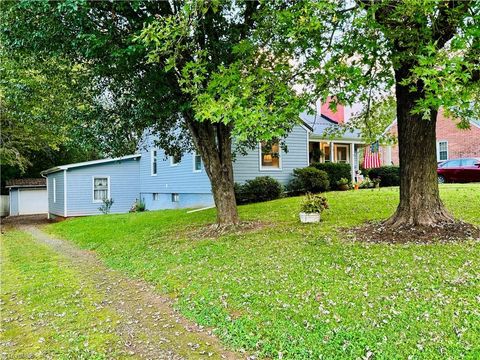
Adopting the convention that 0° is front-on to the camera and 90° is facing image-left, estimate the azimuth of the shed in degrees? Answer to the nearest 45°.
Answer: approximately 0°

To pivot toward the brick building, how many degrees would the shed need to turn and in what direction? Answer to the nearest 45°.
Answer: approximately 45° to its left

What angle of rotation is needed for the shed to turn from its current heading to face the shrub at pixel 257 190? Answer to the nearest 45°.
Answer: approximately 45° to its left

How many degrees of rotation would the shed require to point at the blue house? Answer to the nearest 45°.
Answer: approximately 45° to its left

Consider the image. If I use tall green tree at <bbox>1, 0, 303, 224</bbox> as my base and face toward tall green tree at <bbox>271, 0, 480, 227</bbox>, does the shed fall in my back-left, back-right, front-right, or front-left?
back-left

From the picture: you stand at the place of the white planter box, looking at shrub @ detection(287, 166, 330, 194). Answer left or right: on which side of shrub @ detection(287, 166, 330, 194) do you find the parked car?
right

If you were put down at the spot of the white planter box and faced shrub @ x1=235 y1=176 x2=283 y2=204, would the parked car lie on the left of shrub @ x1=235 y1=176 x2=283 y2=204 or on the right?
right
